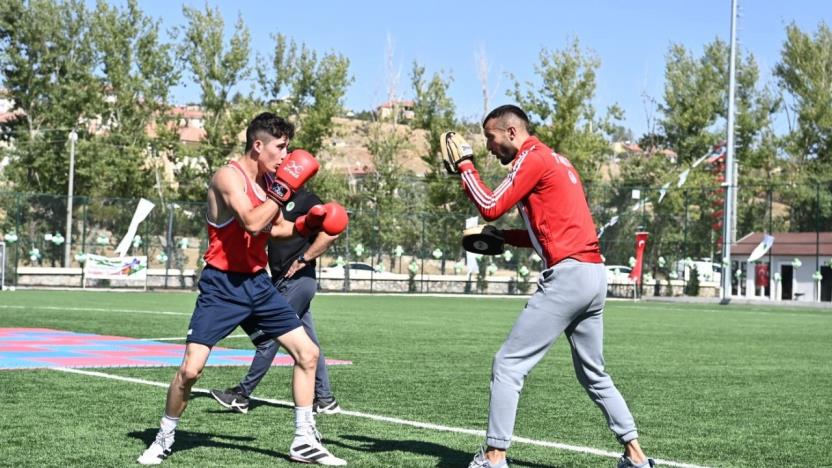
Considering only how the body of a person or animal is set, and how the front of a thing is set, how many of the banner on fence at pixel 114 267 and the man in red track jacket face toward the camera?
1

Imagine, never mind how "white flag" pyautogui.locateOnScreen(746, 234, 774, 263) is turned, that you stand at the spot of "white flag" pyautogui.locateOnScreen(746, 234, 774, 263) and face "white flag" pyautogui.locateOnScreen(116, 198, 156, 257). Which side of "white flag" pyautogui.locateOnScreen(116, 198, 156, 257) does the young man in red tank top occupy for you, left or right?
left

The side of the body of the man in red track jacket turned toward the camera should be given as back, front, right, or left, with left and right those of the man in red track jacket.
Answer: left

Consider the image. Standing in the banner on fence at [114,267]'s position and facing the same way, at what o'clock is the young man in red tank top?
The young man in red tank top is roughly at 12 o'clock from the banner on fence.

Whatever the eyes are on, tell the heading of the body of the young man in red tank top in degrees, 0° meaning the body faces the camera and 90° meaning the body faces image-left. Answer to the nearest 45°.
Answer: approximately 315°

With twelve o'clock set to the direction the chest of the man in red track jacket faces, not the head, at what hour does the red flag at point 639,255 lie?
The red flag is roughly at 3 o'clock from the man in red track jacket.

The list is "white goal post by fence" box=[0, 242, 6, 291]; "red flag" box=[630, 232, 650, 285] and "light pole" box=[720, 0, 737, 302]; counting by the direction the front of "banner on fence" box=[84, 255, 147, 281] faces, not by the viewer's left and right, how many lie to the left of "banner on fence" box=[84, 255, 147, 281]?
2

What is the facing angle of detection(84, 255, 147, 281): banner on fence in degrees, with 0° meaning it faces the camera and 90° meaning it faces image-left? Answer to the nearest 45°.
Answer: approximately 0°

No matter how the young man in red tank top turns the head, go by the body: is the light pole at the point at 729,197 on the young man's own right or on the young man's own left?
on the young man's own left

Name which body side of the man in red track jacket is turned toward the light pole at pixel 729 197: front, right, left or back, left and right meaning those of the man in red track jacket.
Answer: right

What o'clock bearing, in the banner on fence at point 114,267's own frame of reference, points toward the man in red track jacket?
The man in red track jacket is roughly at 12 o'clock from the banner on fence.
